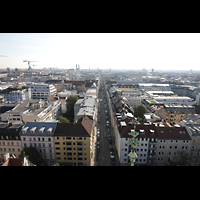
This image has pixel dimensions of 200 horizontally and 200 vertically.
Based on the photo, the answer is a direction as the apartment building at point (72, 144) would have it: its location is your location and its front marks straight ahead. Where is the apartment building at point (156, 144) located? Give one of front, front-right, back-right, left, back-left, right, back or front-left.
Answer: left

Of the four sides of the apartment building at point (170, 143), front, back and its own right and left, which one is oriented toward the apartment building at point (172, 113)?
back

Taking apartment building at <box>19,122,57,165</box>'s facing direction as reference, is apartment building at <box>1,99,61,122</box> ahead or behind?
behind

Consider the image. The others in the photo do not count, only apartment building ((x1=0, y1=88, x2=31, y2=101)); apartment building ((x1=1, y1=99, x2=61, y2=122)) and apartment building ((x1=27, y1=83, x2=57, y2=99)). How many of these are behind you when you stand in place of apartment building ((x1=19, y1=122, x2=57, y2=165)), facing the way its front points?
3

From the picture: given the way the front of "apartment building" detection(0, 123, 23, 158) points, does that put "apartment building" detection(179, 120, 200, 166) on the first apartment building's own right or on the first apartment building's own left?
on the first apartment building's own left

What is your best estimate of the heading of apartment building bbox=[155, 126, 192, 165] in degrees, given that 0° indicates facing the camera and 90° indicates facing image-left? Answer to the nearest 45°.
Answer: approximately 0°

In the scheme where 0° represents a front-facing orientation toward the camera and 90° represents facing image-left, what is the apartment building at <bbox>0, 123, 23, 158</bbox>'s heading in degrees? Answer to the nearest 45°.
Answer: approximately 0°

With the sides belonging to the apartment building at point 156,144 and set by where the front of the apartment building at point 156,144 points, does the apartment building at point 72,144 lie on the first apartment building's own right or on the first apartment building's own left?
on the first apartment building's own right

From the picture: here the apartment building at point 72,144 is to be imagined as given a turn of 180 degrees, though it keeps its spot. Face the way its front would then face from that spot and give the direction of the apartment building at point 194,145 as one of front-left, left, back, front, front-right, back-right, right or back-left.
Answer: right
